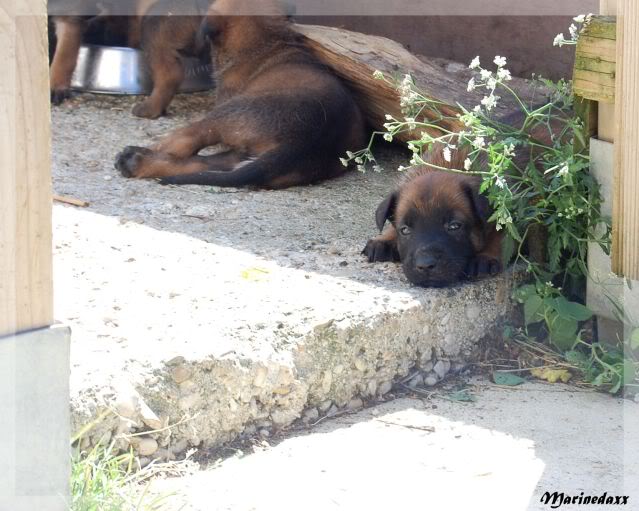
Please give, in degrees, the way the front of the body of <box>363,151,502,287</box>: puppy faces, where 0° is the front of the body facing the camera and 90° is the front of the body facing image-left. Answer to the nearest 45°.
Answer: approximately 0°

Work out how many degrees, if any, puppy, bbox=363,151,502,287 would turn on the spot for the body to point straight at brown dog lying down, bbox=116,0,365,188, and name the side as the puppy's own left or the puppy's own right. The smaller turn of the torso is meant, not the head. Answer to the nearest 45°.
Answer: approximately 135° to the puppy's own right

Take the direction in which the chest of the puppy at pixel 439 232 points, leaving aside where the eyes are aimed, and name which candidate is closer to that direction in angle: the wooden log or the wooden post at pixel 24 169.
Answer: the wooden post

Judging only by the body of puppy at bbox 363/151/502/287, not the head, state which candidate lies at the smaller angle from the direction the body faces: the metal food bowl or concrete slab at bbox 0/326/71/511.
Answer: the concrete slab

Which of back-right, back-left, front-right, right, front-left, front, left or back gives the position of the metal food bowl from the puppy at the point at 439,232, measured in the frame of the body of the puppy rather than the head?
back-right

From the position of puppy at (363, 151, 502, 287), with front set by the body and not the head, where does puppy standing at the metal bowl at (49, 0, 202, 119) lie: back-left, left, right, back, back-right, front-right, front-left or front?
back-right
